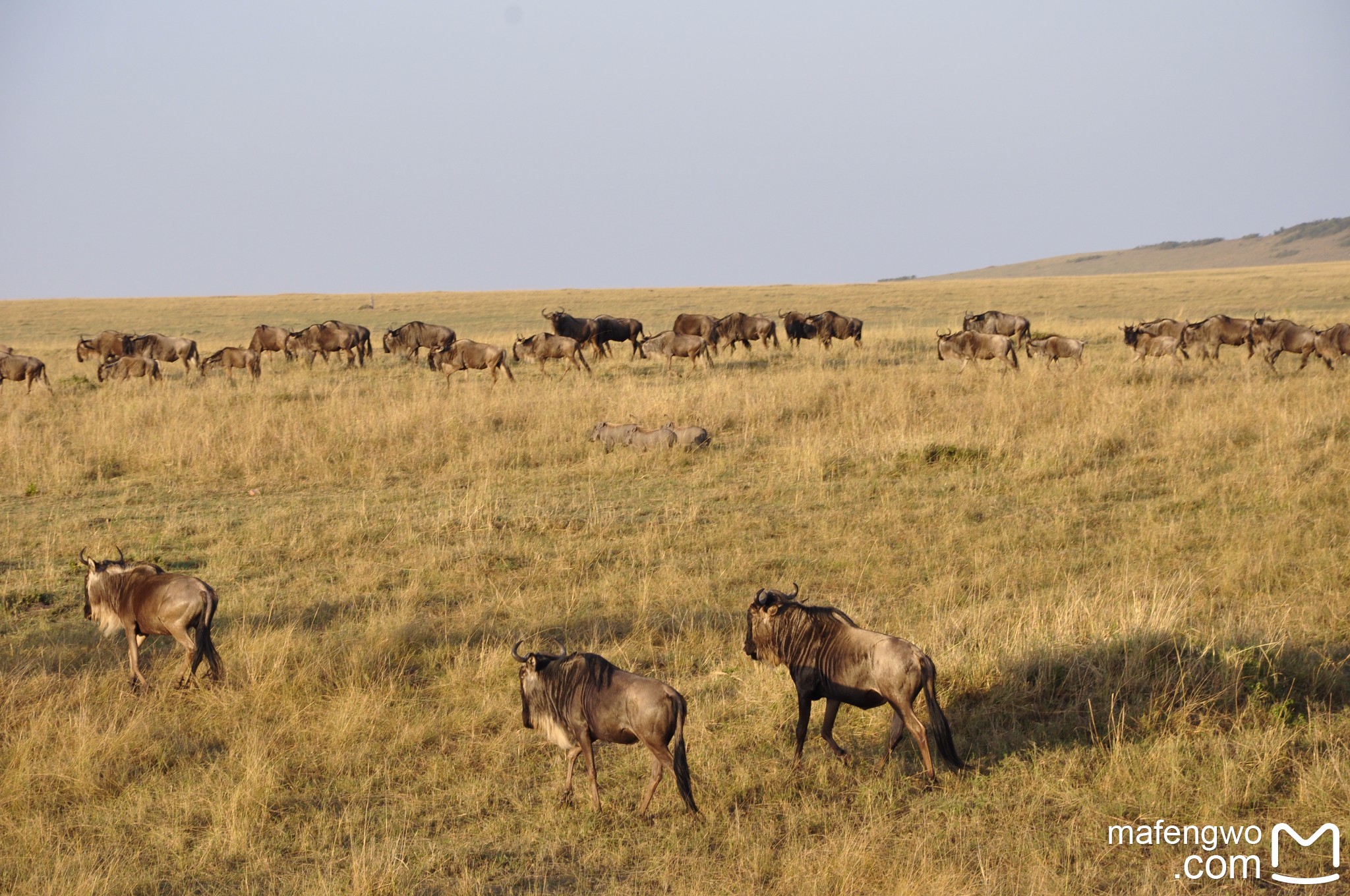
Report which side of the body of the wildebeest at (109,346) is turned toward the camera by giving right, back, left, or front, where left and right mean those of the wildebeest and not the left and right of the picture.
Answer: left

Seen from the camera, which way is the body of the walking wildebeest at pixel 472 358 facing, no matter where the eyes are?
to the viewer's left

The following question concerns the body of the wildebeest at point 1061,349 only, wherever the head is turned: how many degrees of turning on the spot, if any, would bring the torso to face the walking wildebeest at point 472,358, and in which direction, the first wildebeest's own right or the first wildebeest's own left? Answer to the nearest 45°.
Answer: approximately 45° to the first wildebeest's own left

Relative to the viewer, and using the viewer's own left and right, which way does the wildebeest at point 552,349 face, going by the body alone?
facing to the left of the viewer

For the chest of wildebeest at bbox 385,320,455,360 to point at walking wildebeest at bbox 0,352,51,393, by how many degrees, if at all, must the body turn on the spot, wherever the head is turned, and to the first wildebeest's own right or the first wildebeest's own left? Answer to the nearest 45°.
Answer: approximately 45° to the first wildebeest's own left

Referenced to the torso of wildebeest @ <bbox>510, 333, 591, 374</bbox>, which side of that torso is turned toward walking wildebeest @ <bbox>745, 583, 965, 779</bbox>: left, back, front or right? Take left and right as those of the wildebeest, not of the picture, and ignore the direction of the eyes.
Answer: left

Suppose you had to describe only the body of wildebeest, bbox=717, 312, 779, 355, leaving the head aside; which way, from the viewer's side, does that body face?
to the viewer's left

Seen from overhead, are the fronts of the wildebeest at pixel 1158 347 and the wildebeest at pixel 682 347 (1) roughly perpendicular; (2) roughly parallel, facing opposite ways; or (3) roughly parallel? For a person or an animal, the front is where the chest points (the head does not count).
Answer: roughly parallel

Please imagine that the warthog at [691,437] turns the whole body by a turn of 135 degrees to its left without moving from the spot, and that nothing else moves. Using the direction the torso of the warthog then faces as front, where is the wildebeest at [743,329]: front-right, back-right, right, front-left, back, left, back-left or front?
back-left

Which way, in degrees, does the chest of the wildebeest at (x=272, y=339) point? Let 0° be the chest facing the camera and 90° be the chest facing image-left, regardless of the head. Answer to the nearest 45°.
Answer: approximately 90°

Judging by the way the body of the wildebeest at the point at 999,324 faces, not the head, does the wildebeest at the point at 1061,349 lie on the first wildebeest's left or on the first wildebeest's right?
on the first wildebeest's left

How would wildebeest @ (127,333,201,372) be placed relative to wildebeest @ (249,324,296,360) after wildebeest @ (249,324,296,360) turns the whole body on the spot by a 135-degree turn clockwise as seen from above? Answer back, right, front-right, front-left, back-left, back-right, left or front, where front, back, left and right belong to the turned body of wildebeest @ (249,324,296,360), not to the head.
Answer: back-left

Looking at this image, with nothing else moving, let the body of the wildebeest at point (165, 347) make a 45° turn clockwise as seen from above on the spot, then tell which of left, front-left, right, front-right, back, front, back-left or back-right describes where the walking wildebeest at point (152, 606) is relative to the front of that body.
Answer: back-left

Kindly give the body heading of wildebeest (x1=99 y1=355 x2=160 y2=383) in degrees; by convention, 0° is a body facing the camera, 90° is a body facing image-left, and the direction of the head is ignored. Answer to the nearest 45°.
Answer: approximately 90°

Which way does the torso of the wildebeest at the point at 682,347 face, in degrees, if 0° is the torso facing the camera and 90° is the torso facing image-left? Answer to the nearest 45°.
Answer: approximately 90°

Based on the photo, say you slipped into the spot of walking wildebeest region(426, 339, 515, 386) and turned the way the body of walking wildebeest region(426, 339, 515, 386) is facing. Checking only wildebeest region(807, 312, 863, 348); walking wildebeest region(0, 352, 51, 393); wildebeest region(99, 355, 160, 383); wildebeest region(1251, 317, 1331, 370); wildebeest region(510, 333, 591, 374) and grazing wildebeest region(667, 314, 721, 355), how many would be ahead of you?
2

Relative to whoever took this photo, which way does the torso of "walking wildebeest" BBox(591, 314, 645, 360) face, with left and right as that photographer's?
facing to the left of the viewer
